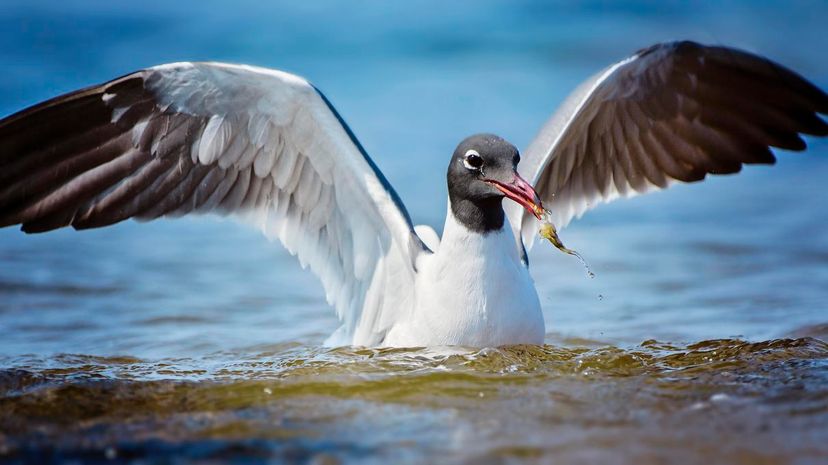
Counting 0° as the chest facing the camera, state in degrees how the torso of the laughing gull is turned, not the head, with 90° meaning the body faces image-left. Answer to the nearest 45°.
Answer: approximately 315°
